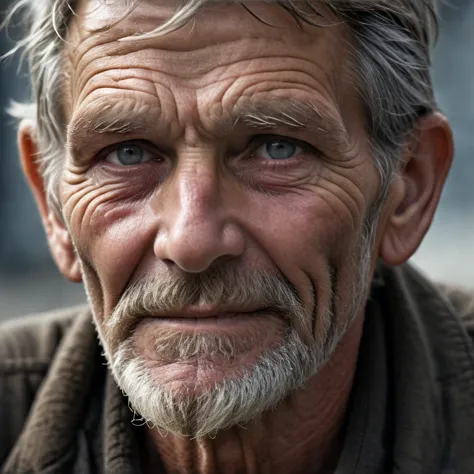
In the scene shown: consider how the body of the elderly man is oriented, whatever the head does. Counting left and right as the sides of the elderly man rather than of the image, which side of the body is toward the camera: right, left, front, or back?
front
